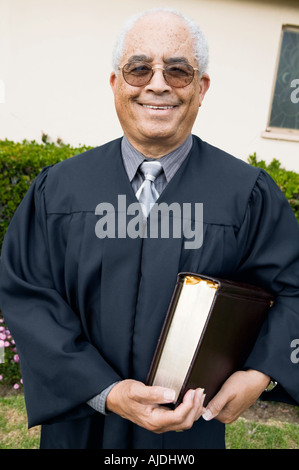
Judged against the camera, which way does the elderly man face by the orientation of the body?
toward the camera

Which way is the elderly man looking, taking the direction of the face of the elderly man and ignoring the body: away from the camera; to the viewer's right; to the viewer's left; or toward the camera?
toward the camera

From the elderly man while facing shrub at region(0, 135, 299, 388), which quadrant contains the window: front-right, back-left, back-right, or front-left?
front-right

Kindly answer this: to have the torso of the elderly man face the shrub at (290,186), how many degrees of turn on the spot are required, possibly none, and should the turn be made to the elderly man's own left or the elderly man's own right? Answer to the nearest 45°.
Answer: approximately 135° to the elderly man's own left

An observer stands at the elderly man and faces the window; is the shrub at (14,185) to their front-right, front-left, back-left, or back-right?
front-left

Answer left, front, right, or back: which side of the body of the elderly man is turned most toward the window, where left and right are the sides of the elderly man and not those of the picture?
back

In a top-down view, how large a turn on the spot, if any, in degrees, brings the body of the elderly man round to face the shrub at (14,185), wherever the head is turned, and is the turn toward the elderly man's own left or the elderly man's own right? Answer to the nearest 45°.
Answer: approximately 135° to the elderly man's own right
